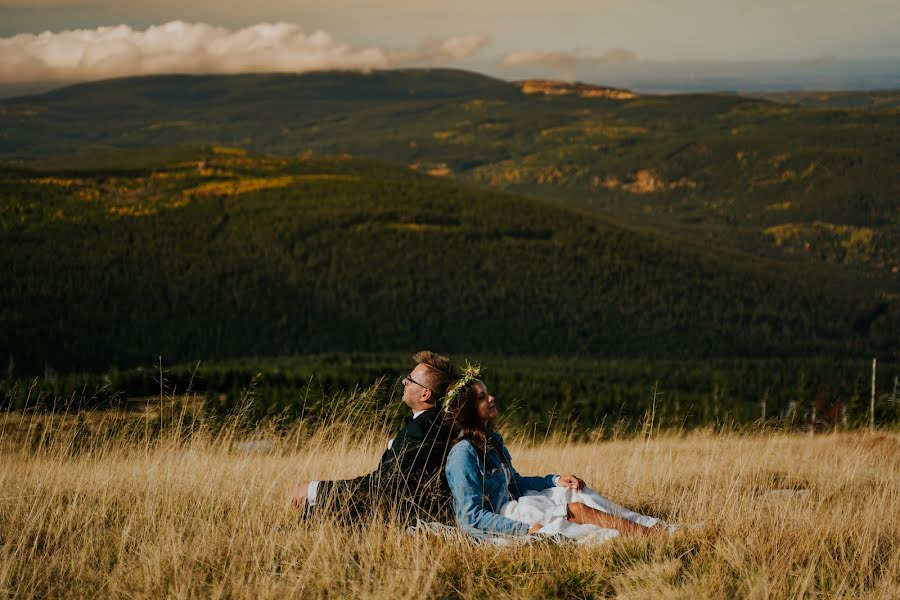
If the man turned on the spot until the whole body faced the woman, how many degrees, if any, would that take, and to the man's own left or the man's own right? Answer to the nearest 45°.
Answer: approximately 135° to the man's own left

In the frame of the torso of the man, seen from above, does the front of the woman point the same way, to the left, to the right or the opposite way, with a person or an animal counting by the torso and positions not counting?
the opposite way

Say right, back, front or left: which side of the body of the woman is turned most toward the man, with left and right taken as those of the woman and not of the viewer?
back

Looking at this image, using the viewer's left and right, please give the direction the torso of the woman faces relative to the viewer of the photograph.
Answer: facing to the right of the viewer

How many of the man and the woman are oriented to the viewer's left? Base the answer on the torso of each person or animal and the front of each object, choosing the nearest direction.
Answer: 1

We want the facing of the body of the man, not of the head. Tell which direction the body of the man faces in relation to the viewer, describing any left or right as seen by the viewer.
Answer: facing to the left of the viewer

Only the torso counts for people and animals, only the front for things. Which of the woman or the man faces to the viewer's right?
the woman
